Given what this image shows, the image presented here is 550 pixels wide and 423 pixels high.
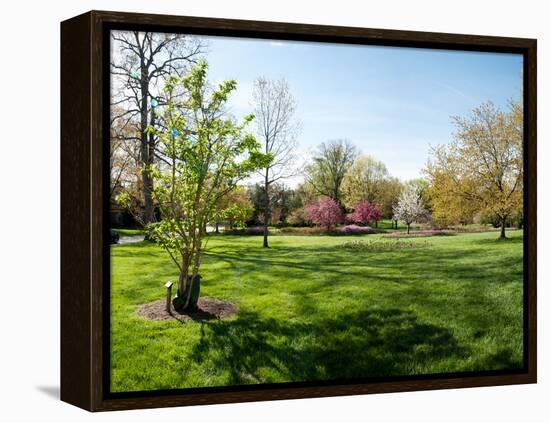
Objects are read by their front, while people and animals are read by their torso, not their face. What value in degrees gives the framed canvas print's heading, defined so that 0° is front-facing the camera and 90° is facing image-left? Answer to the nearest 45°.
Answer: approximately 315°
